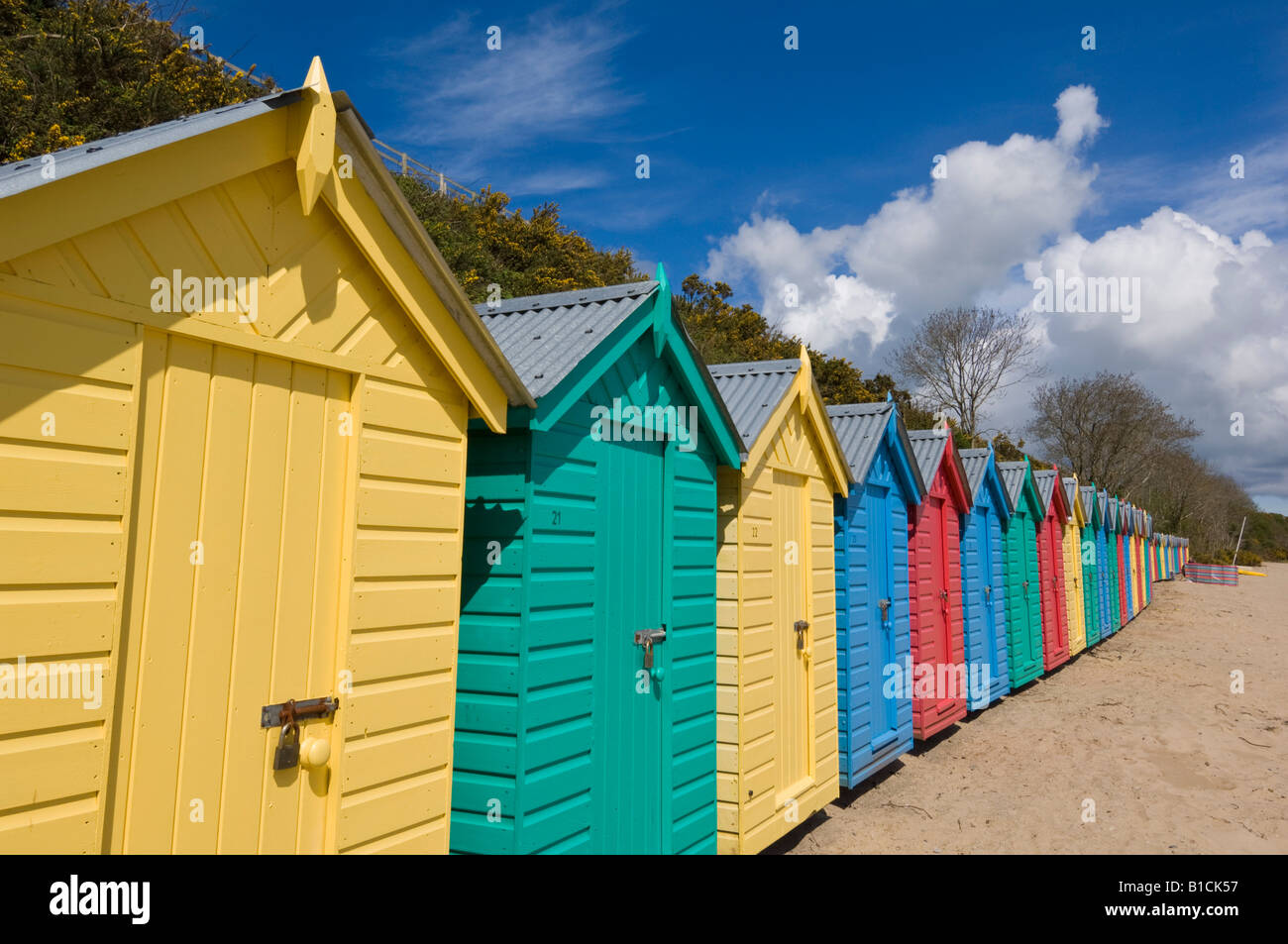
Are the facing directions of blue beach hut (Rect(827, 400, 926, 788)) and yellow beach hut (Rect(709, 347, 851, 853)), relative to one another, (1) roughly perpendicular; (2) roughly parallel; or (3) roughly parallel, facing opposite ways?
roughly parallel

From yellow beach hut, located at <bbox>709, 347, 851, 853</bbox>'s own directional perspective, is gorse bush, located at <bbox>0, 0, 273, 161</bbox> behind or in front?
behind

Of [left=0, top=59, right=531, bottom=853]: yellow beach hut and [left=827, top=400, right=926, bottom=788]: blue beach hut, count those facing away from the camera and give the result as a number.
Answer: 0

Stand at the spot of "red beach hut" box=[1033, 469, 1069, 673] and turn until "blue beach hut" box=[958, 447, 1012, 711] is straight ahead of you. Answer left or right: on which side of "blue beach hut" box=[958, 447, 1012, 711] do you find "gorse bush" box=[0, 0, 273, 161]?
right

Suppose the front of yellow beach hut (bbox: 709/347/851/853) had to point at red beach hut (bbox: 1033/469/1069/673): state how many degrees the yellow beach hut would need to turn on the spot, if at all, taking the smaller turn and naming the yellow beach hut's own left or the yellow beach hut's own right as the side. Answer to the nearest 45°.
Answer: approximately 90° to the yellow beach hut's own left

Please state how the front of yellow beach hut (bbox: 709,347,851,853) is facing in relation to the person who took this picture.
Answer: facing the viewer and to the right of the viewer

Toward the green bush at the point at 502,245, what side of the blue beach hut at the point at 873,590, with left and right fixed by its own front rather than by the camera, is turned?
back

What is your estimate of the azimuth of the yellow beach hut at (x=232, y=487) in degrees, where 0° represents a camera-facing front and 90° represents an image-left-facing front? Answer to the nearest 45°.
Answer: approximately 315°

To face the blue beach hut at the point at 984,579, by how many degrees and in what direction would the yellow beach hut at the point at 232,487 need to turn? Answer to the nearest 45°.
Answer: approximately 90° to its left

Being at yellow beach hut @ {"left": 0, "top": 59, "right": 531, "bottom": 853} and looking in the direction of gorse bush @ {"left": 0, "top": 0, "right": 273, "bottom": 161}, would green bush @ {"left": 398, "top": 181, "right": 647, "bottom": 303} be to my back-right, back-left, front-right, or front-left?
front-right

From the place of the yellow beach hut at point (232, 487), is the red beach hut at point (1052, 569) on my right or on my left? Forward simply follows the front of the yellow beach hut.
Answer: on my left

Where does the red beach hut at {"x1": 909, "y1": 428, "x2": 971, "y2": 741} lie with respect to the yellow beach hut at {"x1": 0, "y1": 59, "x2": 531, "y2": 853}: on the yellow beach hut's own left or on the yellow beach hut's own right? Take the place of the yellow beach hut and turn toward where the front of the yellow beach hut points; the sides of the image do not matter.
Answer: on the yellow beach hut's own left
